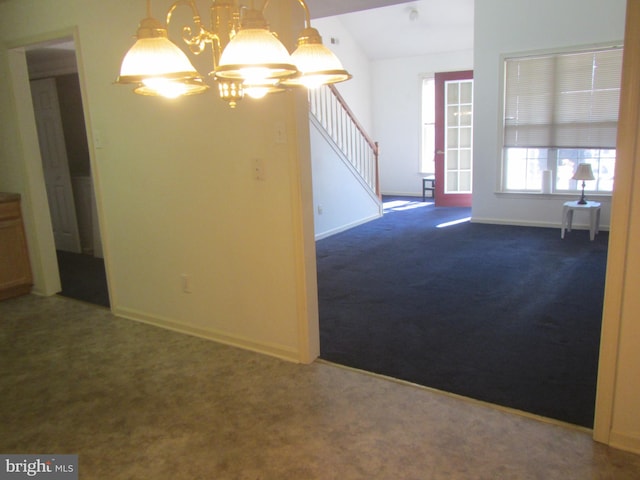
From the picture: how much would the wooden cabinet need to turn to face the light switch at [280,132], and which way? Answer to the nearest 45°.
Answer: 0° — it already faces it

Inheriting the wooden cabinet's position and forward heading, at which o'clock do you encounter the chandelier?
The chandelier is roughly at 1 o'clock from the wooden cabinet.

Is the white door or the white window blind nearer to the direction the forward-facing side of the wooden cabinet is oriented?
the white window blind

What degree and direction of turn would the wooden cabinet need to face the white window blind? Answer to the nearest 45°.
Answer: approximately 45° to its left

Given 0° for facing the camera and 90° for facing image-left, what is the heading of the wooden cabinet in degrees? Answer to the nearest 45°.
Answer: approximately 315°

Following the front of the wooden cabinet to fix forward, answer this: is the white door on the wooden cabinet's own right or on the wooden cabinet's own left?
on the wooden cabinet's own left

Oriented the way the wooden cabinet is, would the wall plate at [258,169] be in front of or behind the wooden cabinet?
in front
